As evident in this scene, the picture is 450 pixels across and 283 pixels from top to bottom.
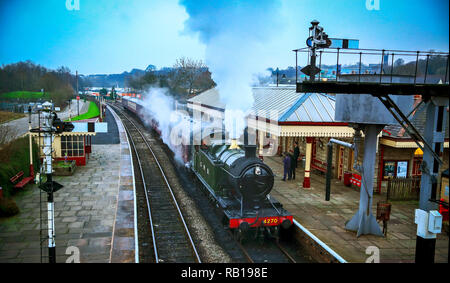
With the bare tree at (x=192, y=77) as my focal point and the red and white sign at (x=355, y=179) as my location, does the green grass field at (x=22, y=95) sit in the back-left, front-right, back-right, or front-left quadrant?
front-left

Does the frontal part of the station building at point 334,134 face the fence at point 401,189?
no

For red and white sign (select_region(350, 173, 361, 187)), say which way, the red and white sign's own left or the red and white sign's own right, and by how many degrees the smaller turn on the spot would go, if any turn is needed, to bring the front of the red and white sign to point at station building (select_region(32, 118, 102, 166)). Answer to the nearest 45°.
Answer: approximately 45° to the red and white sign's own right

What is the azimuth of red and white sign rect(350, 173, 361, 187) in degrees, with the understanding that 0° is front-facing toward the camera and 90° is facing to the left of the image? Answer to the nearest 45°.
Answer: approximately 45°

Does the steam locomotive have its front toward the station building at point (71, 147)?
no

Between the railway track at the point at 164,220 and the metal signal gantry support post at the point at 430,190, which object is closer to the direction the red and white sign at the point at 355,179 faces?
the railway track

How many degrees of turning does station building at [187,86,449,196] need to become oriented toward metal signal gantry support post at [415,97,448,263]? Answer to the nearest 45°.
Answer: approximately 45° to its left

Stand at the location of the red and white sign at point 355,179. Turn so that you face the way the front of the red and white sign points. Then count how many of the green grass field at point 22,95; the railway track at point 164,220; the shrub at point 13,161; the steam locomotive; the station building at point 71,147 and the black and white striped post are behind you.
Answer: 0

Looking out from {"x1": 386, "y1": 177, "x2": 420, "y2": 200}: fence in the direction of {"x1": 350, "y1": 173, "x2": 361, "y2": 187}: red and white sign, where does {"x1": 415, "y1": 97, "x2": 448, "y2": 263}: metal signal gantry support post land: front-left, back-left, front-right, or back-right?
back-left

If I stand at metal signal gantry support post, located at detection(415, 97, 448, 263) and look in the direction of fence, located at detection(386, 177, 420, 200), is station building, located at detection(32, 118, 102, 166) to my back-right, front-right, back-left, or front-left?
front-left

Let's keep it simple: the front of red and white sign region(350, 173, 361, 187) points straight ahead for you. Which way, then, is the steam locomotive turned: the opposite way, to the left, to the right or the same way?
to the left

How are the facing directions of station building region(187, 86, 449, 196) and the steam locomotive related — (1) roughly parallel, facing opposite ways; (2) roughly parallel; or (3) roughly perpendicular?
roughly perpendicular

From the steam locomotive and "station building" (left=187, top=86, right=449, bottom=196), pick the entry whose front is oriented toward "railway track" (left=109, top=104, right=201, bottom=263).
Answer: the station building

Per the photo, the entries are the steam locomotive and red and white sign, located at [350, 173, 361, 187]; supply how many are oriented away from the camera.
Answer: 0

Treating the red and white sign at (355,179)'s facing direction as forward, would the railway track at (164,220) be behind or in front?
in front

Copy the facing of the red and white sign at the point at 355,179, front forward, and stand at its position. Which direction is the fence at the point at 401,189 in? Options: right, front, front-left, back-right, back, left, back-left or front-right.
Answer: left

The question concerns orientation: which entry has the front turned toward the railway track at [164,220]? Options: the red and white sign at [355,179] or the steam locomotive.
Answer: the red and white sign

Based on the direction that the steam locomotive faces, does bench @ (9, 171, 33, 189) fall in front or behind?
behind

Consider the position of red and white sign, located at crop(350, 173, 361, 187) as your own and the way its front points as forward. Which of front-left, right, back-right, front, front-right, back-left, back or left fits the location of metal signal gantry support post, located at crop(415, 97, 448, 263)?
front-left
